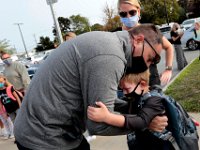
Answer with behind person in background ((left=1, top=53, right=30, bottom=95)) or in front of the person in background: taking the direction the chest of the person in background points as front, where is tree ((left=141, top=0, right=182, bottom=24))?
behind

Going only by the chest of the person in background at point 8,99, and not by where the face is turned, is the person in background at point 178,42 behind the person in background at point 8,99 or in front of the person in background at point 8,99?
behind

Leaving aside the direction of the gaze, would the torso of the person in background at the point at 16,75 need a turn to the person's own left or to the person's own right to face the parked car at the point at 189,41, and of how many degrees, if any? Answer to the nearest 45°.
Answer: approximately 180°

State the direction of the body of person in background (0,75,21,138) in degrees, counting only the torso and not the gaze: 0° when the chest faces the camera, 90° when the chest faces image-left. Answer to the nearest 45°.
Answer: approximately 45°

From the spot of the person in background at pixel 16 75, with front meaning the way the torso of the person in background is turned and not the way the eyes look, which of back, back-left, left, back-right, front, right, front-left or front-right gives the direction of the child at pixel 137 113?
front-left

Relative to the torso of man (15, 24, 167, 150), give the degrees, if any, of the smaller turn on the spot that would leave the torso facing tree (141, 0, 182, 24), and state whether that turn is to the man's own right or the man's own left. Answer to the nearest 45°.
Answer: approximately 90° to the man's own left

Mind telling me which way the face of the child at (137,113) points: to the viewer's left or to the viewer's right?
to the viewer's left

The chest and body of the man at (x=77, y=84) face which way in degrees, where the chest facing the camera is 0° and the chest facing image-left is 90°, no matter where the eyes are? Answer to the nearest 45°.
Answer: approximately 270°

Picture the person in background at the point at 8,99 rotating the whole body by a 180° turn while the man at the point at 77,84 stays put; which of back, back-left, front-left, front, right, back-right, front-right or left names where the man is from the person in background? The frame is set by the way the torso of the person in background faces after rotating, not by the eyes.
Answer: back-right

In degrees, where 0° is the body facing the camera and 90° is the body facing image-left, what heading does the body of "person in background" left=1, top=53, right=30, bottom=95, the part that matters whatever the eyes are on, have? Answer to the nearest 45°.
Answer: approximately 45°
